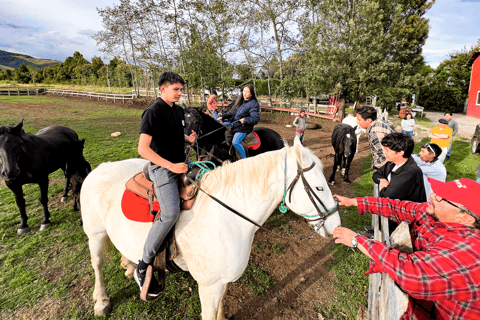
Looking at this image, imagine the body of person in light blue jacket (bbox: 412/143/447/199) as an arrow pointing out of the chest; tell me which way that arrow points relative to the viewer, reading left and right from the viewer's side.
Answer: facing to the left of the viewer

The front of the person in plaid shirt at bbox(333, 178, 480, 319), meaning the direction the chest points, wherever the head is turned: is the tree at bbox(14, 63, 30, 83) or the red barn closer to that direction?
the tree

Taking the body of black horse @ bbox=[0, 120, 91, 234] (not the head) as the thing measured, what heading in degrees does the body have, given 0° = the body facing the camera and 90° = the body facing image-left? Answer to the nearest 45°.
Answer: approximately 45°

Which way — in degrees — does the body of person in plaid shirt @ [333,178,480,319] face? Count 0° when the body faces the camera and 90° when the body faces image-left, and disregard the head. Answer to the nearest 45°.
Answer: approximately 90°

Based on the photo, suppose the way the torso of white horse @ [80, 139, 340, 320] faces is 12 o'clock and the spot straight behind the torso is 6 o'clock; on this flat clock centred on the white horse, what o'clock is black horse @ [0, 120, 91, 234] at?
The black horse is roughly at 6 o'clock from the white horse.

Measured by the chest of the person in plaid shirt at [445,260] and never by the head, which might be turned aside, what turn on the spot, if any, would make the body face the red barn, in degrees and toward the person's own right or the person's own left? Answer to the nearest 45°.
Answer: approximately 90° to the person's own right

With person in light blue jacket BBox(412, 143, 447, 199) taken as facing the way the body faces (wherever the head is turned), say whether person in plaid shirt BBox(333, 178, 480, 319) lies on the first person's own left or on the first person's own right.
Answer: on the first person's own left

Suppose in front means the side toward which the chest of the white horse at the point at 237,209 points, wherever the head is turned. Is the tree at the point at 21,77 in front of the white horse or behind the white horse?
behind

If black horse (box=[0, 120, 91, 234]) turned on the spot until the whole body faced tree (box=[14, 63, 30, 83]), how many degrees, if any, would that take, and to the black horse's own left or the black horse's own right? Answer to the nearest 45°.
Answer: approximately 135° to the black horse's own right

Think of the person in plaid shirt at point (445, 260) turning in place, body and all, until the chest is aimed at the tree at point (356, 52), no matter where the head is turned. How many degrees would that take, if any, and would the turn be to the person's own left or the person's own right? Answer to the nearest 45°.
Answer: approximately 90° to the person's own right
